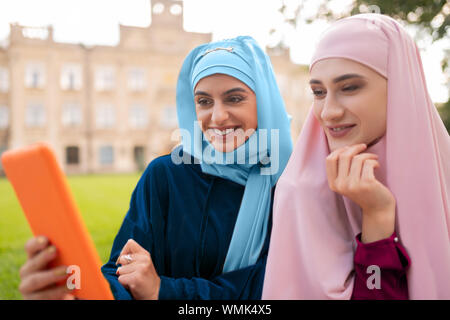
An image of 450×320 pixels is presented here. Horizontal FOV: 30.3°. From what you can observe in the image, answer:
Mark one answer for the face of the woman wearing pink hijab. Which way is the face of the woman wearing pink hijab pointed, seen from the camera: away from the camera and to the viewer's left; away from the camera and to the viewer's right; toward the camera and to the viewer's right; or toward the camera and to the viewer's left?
toward the camera and to the viewer's left

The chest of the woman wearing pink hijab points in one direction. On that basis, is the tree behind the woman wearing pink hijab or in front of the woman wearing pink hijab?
behind

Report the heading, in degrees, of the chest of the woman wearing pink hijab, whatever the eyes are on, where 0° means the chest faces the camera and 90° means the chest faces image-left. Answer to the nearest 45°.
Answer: approximately 45°

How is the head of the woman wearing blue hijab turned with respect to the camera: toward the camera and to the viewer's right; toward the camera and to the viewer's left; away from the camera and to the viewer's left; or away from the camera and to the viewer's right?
toward the camera and to the viewer's left

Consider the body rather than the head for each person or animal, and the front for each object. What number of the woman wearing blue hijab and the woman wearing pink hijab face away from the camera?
0
